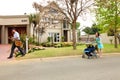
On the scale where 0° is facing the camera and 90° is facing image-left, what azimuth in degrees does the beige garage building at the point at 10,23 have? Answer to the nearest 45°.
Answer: approximately 0°

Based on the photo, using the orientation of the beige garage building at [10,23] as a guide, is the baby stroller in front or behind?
in front

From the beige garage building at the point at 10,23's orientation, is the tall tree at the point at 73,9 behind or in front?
in front

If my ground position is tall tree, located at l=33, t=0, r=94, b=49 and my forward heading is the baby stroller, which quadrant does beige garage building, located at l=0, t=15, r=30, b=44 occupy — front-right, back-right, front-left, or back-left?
back-right
